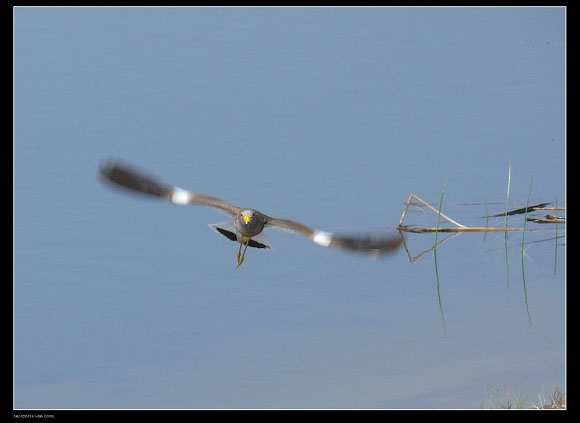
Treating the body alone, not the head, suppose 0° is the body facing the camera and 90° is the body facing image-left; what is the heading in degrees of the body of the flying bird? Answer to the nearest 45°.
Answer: approximately 0°
